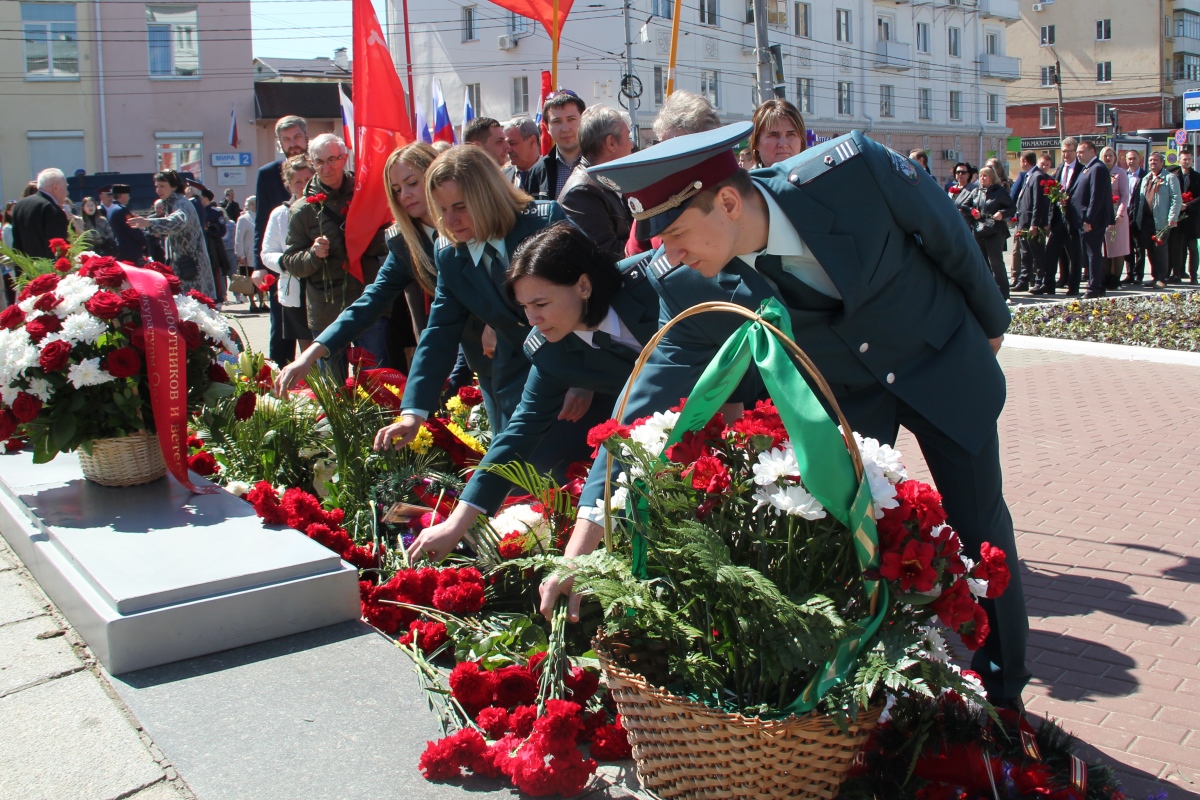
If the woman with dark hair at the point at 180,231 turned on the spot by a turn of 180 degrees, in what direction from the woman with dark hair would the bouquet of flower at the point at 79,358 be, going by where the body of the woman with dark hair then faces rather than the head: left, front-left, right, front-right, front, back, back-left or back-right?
right

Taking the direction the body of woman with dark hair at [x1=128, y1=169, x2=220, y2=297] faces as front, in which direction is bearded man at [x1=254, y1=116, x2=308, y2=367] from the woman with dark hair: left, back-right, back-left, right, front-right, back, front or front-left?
left

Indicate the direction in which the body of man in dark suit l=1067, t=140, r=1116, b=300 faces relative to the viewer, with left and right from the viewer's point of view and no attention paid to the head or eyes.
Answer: facing to the left of the viewer

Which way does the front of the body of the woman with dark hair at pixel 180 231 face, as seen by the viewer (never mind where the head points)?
to the viewer's left

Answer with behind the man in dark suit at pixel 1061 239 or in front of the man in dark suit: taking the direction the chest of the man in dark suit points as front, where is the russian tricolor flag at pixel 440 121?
in front

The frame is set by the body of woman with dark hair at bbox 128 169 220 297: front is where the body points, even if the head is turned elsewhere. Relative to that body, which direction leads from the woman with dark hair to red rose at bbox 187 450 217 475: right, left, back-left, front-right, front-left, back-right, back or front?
left

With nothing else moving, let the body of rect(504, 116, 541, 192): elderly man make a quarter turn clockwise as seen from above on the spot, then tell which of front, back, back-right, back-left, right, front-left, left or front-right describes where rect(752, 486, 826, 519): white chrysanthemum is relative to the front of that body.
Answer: back-left

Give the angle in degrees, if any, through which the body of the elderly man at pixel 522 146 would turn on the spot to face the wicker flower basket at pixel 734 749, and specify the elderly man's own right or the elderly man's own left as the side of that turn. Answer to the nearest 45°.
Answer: approximately 45° to the elderly man's own left

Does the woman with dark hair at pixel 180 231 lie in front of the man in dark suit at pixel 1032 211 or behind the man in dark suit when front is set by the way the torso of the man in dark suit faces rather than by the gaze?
in front
